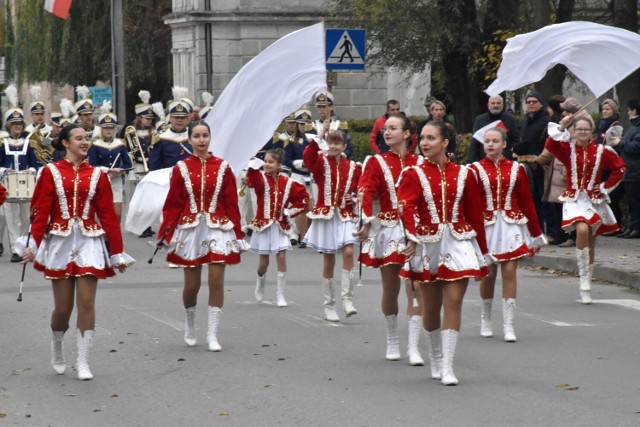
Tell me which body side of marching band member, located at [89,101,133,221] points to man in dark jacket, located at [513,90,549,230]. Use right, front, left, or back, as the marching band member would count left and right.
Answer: left

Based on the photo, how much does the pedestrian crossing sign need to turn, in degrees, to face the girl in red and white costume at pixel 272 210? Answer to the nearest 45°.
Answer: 0° — it already faces them

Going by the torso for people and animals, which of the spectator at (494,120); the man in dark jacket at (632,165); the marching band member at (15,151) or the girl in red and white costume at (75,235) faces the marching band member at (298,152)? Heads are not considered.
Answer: the man in dark jacket

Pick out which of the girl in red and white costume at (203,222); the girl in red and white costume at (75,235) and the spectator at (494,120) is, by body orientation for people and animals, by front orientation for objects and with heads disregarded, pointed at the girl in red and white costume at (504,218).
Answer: the spectator

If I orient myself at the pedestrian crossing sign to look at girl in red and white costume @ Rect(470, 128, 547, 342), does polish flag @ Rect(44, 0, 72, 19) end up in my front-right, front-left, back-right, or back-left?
back-right

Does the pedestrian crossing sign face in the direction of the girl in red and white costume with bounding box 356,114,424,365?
yes

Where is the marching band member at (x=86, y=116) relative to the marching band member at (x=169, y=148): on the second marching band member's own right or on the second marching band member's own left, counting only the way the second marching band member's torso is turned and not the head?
on the second marching band member's own right

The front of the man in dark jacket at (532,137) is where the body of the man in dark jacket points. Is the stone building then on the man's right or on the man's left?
on the man's right

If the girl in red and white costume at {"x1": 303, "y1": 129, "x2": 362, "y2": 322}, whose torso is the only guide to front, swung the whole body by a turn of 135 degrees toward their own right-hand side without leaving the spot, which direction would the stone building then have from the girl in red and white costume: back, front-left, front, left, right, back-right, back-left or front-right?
front-right

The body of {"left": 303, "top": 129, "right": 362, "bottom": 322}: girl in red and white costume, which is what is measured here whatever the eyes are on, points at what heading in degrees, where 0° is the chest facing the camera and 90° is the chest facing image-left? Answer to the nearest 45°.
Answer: approximately 0°

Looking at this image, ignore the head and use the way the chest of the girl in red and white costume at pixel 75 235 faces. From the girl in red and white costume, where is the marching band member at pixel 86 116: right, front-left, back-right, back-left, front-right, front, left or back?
back

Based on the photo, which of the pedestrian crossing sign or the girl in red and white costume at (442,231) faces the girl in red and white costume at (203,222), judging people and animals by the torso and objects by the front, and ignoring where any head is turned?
the pedestrian crossing sign

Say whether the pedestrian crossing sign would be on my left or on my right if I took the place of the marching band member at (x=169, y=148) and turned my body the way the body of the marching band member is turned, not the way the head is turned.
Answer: on my left

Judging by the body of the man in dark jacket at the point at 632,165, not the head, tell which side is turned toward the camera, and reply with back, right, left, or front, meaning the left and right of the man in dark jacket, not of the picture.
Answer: left
